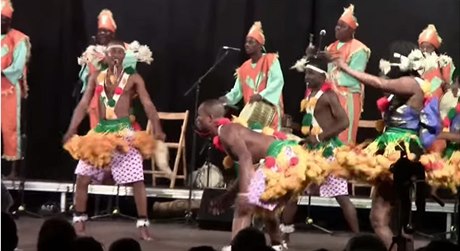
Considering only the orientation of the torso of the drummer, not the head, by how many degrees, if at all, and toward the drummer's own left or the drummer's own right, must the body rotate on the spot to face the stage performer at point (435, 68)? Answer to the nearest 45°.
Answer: approximately 135° to the drummer's own left

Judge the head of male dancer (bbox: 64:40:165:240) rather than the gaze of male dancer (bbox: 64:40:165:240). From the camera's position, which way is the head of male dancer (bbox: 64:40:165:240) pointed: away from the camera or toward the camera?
toward the camera

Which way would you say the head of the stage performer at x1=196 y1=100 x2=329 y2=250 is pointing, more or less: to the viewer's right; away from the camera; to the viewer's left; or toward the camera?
to the viewer's left

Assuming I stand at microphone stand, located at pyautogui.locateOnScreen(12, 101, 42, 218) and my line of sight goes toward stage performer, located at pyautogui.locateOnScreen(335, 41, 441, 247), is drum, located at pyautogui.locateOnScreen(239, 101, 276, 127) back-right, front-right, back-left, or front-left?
front-left

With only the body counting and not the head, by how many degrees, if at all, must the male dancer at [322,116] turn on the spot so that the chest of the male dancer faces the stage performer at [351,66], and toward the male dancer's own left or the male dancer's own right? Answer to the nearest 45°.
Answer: approximately 135° to the male dancer's own right

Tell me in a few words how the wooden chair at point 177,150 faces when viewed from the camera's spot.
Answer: facing the viewer and to the left of the viewer

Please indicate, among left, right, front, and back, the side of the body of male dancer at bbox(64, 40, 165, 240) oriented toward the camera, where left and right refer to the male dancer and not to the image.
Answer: front

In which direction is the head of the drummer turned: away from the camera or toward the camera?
toward the camera

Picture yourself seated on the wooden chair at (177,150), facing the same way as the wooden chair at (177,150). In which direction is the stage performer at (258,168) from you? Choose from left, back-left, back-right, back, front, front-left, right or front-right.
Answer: front-left

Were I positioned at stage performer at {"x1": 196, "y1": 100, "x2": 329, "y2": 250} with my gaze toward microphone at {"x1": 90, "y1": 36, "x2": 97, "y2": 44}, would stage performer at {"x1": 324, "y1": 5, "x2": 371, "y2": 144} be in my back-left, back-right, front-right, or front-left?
front-right

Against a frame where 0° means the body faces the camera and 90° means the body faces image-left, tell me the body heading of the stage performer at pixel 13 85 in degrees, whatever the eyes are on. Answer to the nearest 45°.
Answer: approximately 45°
